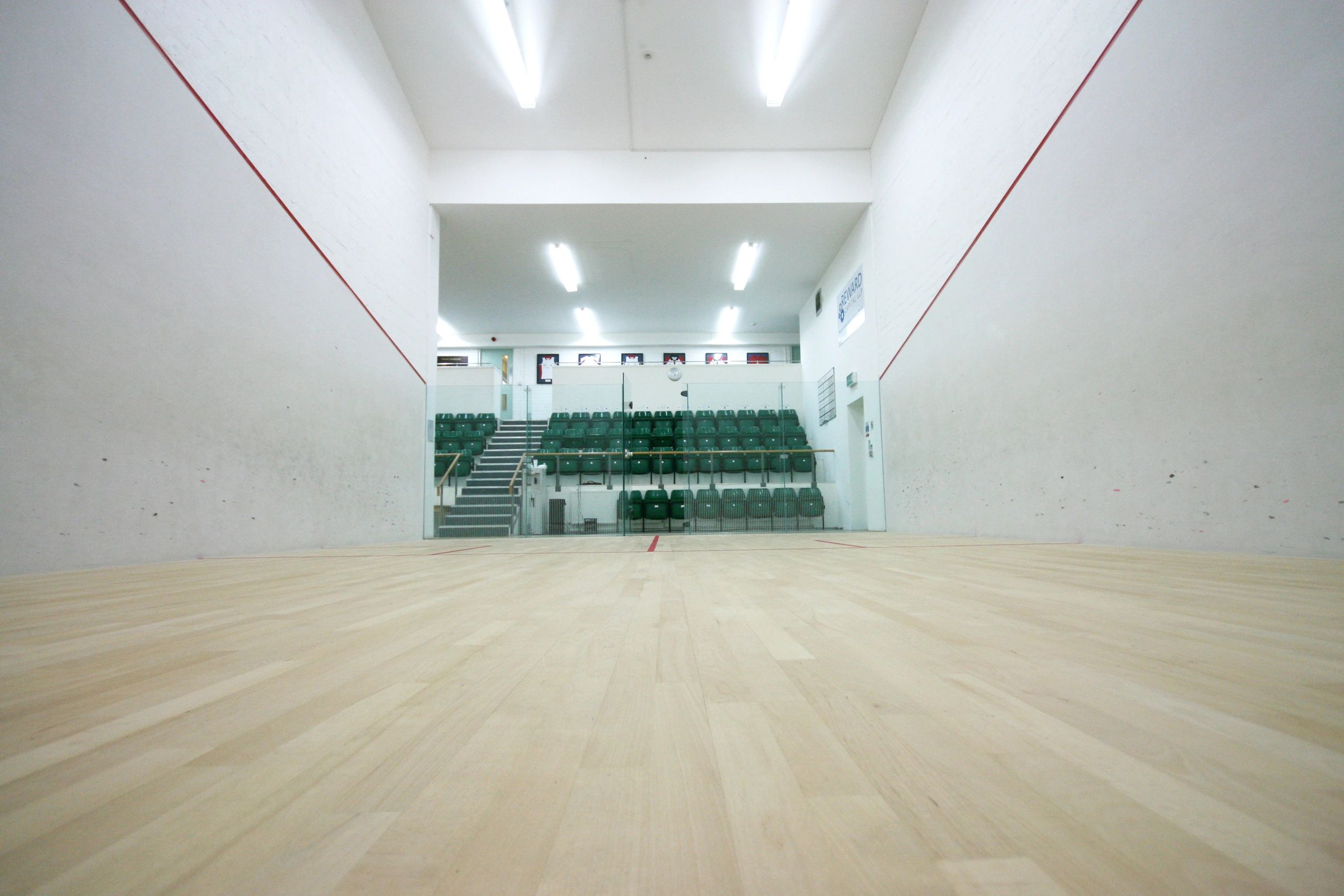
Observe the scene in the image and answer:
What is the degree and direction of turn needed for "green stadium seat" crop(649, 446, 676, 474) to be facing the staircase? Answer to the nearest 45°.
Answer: approximately 90° to its right

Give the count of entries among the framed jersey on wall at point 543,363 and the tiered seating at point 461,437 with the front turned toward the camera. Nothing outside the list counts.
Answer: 2

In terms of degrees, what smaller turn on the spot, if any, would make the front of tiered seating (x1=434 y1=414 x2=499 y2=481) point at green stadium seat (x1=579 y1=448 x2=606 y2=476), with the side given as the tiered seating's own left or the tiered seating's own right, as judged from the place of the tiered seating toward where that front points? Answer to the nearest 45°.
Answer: approximately 45° to the tiered seating's own left

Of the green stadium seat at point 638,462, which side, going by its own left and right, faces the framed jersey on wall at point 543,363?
back

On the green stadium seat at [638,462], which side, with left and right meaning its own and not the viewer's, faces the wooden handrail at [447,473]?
right
